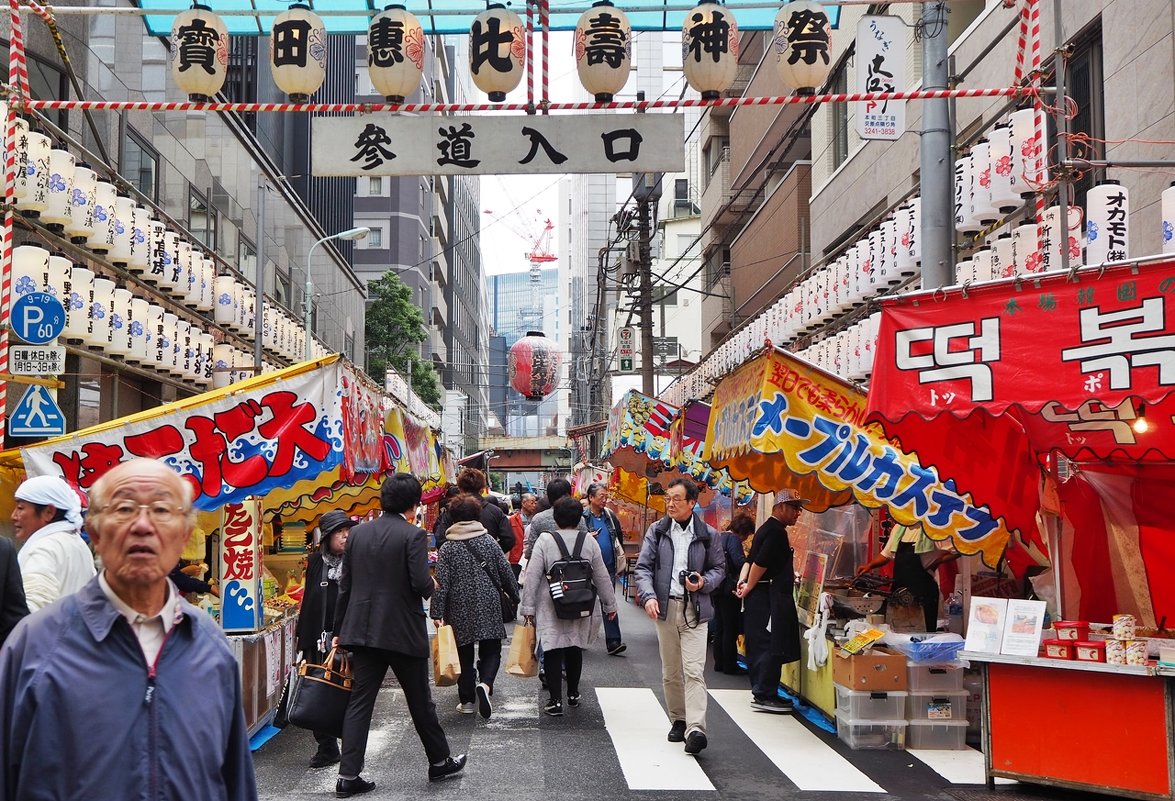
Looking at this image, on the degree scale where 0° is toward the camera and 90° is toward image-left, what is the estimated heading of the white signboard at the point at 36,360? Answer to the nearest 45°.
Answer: approximately 0°

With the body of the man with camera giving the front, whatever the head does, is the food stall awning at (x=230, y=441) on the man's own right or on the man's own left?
on the man's own right

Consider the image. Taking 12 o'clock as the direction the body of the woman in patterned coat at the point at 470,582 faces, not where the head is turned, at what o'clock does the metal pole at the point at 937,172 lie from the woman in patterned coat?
The metal pole is roughly at 3 o'clock from the woman in patterned coat.

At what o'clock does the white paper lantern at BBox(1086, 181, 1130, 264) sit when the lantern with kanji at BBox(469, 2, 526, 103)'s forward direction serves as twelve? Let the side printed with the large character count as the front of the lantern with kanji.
The white paper lantern is roughly at 9 o'clock from the lantern with kanji.

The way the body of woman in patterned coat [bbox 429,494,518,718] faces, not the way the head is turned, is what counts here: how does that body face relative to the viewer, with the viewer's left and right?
facing away from the viewer

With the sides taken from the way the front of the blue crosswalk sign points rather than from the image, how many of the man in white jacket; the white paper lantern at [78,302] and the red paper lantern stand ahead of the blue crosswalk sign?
1

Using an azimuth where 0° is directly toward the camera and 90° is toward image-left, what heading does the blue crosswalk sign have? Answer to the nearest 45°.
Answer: approximately 0°

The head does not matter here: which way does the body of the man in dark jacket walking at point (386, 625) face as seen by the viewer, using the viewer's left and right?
facing away from the viewer and to the right of the viewer

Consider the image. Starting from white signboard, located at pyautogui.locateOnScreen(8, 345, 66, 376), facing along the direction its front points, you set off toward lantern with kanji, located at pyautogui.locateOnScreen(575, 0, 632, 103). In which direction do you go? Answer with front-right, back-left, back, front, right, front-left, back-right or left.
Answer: front-left

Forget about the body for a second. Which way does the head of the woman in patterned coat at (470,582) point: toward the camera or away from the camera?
away from the camera

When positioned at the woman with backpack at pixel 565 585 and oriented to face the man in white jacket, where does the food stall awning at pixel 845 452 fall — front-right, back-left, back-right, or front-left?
back-left

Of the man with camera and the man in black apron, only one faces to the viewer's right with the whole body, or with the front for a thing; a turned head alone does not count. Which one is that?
the man in black apron

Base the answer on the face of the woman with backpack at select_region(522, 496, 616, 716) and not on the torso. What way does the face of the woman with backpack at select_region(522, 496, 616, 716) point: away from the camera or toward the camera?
away from the camera
